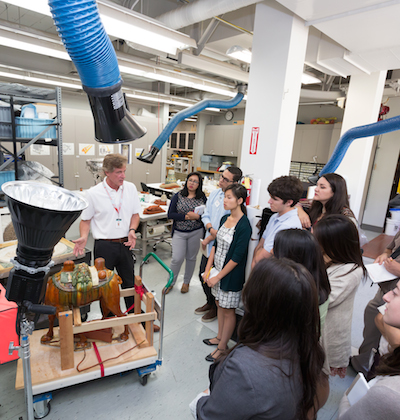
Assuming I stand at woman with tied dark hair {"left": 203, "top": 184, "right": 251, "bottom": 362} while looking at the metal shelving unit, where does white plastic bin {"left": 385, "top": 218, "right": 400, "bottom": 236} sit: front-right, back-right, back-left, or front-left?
back-right

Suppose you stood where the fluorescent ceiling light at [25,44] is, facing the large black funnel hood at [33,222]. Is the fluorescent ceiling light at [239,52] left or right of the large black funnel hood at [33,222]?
left

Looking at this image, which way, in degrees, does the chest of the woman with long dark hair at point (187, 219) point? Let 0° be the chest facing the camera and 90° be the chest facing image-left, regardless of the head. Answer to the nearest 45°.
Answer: approximately 0°

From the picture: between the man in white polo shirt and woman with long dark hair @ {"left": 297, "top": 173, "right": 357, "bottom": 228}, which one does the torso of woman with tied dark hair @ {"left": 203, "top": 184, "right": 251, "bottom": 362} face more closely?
the man in white polo shirt

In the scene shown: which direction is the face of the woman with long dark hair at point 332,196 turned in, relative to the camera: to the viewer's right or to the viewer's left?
to the viewer's left

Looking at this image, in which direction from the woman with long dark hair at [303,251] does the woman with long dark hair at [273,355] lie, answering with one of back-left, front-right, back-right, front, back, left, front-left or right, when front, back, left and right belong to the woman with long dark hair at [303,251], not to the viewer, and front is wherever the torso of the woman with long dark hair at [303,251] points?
back-left

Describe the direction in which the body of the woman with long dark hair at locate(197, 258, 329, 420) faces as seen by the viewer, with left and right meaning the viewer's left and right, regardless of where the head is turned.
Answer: facing away from the viewer and to the left of the viewer

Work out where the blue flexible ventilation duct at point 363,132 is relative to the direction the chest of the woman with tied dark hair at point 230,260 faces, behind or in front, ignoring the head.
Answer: behind

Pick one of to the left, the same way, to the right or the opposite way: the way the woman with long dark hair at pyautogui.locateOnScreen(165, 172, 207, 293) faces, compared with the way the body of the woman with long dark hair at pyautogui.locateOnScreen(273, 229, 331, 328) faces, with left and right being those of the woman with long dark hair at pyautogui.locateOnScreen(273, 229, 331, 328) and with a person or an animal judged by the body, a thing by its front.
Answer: the opposite way

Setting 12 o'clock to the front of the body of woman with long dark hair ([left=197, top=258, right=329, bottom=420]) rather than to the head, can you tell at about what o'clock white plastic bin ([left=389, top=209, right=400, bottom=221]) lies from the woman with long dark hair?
The white plastic bin is roughly at 2 o'clock from the woman with long dark hair.
